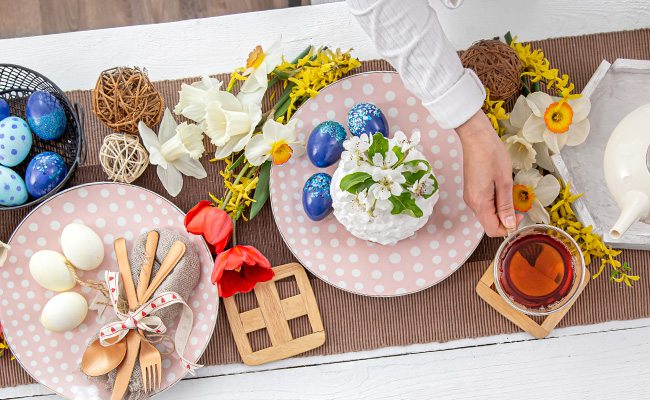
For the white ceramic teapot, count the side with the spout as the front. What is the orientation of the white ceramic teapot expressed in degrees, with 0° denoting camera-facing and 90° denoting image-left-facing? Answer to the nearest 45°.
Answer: approximately 45°

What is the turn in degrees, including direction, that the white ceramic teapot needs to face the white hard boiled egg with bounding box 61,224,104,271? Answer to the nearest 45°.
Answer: approximately 45° to its right
